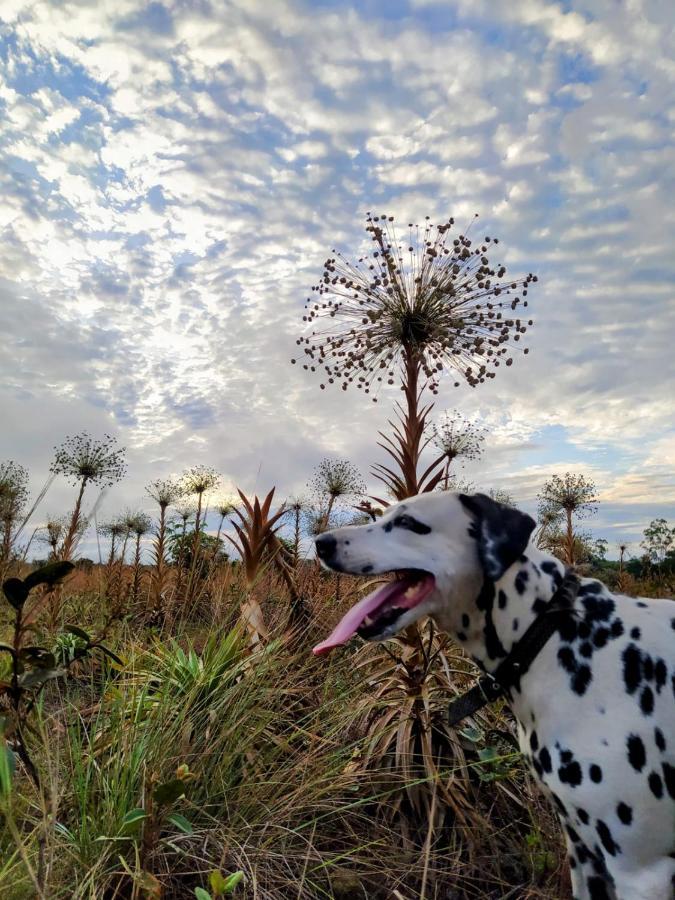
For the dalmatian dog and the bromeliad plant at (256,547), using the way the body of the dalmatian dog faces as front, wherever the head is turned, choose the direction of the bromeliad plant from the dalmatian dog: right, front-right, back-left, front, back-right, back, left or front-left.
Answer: front-right

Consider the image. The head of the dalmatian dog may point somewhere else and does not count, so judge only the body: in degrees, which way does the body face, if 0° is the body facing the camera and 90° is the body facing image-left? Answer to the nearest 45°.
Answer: approximately 90°
